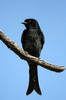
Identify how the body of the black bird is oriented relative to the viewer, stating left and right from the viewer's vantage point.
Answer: facing the viewer and to the left of the viewer
